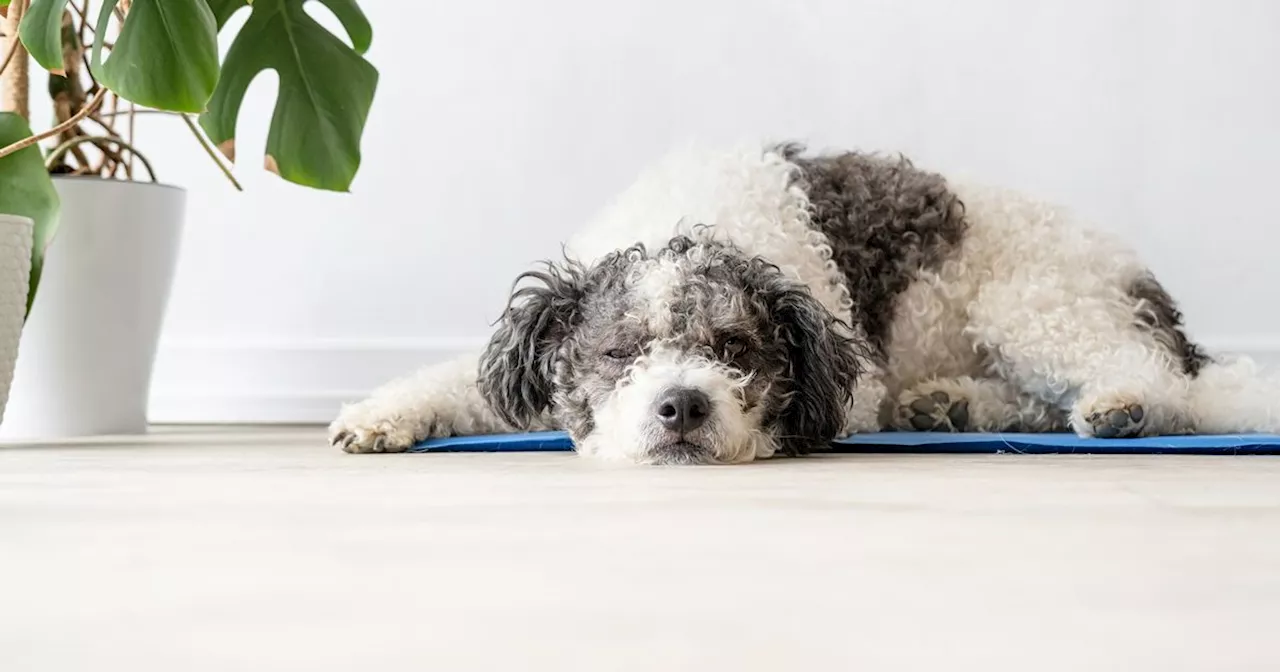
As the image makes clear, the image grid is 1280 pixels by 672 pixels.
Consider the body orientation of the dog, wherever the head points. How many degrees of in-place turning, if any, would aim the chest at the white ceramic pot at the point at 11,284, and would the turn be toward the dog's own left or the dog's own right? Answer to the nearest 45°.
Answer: approximately 45° to the dog's own right

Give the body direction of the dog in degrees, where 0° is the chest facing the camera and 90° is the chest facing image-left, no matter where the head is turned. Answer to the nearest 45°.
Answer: approximately 45°

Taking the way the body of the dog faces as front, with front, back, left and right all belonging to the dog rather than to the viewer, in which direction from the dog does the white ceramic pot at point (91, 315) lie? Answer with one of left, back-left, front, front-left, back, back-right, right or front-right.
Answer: front-right
